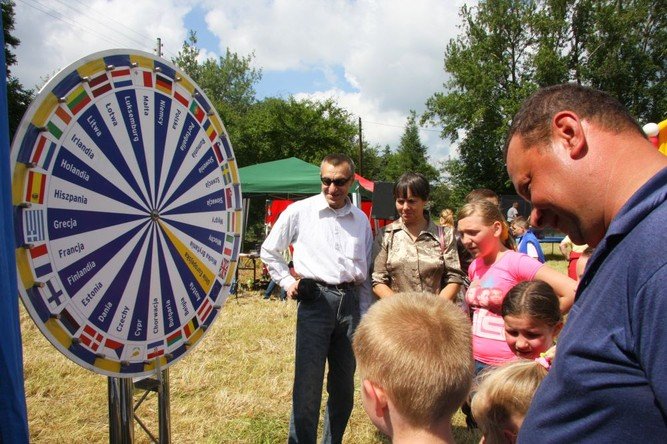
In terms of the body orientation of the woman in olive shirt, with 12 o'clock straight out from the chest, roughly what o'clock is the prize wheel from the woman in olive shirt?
The prize wheel is roughly at 1 o'clock from the woman in olive shirt.

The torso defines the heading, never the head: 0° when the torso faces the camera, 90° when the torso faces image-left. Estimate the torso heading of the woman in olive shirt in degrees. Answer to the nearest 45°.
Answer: approximately 0°

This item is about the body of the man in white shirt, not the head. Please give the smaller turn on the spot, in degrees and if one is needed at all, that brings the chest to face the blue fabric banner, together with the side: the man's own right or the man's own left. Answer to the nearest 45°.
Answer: approximately 45° to the man's own right

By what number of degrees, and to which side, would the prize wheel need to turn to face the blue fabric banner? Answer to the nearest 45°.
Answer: approximately 90° to its right

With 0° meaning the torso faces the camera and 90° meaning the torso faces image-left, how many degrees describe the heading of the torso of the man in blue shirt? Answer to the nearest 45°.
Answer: approximately 90°

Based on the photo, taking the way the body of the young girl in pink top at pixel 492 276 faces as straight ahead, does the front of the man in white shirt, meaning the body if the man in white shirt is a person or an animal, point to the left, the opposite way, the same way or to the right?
to the left

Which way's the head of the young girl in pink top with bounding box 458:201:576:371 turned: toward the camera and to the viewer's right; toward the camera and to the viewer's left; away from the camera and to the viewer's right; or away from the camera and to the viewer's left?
toward the camera and to the viewer's left

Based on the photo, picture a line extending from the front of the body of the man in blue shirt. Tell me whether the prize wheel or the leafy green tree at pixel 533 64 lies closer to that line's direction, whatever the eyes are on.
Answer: the prize wheel

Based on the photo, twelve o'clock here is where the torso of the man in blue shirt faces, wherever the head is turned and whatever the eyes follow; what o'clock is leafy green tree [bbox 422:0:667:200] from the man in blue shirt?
The leafy green tree is roughly at 3 o'clock from the man in blue shirt.

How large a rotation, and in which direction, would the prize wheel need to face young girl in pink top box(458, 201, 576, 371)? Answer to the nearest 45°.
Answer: approximately 45° to its left

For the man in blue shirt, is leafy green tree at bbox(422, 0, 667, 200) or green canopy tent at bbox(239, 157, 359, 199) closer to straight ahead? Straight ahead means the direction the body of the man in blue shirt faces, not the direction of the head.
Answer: the green canopy tent

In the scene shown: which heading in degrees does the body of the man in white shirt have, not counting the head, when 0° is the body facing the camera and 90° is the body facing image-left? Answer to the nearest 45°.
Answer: approximately 0°
